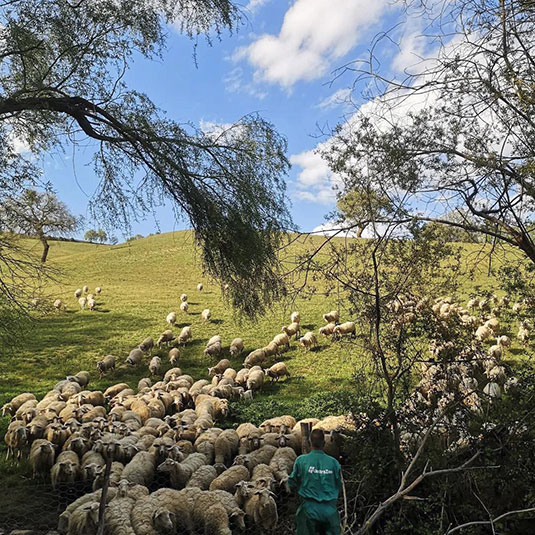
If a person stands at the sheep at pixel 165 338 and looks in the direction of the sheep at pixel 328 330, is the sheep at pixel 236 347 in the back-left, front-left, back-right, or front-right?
front-right

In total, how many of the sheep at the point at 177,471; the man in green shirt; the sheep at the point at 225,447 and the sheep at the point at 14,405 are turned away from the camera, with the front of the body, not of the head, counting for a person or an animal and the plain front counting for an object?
1

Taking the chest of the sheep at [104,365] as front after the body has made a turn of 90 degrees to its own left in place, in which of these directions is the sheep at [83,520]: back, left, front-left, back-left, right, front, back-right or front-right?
front-right

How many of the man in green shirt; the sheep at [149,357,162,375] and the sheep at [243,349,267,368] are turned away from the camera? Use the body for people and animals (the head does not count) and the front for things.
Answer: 1

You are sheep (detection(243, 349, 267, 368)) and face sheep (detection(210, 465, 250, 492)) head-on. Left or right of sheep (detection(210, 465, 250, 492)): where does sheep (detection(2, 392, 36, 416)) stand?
right

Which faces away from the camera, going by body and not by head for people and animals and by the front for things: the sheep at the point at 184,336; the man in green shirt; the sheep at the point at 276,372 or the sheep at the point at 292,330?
the man in green shirt

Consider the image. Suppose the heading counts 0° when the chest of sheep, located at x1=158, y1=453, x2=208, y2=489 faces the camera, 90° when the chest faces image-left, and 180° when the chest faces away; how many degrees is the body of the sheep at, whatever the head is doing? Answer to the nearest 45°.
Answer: approximately 45°

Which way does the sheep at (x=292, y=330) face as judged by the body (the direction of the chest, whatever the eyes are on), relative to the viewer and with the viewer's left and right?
facing the viewer and to the left of the viewer

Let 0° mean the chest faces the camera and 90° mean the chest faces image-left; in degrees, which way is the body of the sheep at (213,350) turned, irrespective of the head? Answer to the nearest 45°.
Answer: approximately 45°
